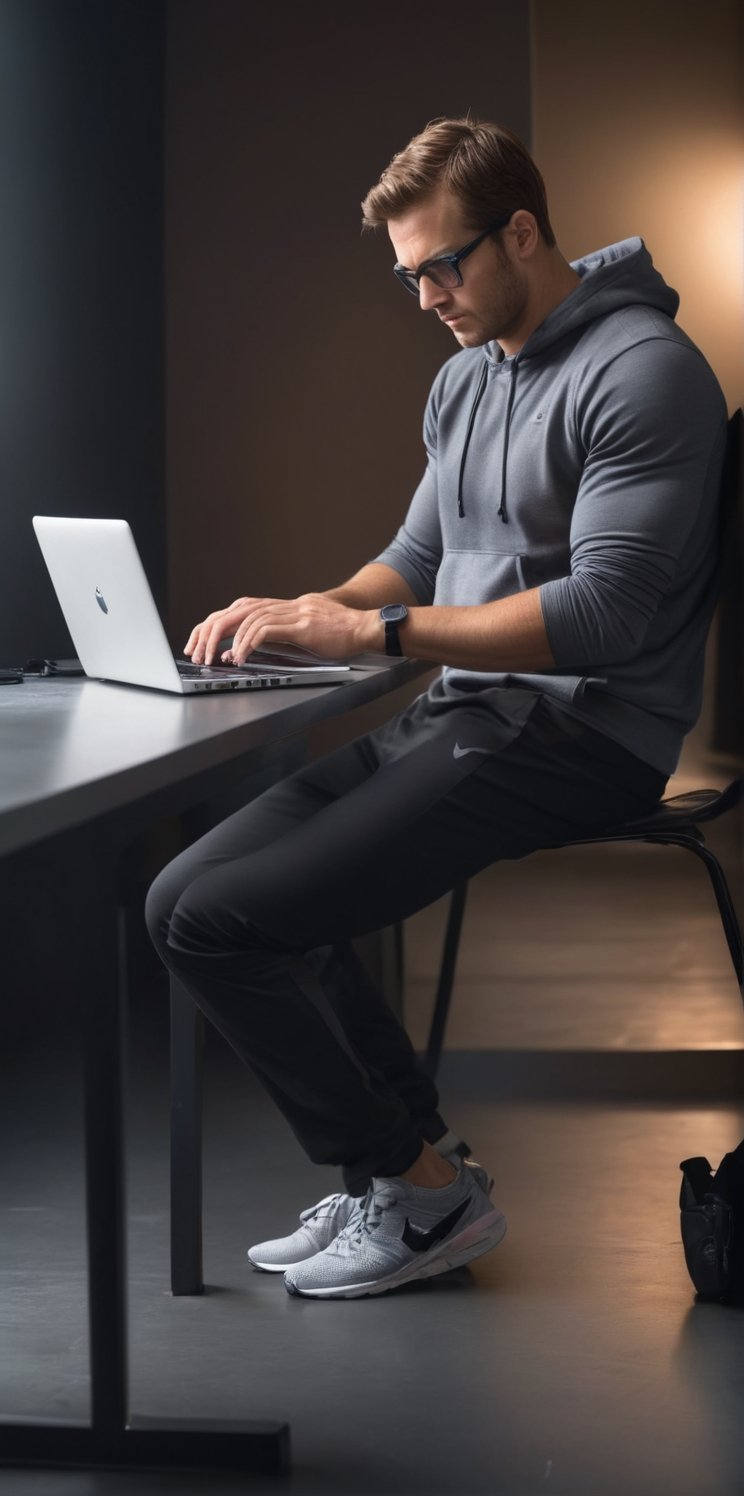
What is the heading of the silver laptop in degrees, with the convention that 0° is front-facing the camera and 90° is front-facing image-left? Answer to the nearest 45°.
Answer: approximately 225°
